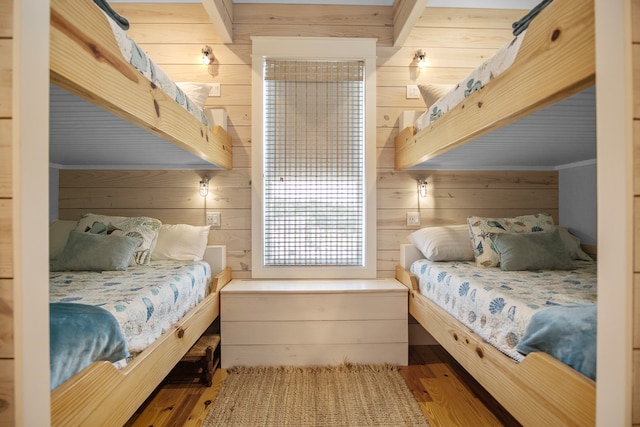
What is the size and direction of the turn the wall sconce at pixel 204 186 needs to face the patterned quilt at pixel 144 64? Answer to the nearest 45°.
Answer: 0° — it already faces it

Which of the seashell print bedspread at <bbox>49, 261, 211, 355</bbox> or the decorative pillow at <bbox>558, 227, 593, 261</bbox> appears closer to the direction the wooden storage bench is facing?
the seashell print bedspread

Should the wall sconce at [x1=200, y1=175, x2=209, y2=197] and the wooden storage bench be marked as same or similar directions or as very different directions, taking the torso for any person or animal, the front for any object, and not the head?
same or similar directions

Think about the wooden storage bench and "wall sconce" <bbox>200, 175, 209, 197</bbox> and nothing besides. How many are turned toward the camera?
2

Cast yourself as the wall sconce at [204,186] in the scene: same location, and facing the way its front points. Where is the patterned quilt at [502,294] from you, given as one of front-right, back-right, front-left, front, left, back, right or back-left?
front-left

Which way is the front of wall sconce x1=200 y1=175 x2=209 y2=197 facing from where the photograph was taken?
facing the viewer

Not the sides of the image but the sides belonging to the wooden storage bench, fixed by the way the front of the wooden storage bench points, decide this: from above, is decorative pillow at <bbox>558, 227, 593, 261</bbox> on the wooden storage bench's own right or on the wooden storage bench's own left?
on the wooden storage bench's own left

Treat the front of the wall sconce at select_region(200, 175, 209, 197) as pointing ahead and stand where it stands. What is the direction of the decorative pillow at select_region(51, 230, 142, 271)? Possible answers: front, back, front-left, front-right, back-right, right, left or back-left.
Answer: front-right

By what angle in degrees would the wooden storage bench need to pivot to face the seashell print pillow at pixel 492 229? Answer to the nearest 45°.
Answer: approximately 90° to its left

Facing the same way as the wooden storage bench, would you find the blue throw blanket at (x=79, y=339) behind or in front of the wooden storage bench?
in front

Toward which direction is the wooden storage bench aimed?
toward the camera

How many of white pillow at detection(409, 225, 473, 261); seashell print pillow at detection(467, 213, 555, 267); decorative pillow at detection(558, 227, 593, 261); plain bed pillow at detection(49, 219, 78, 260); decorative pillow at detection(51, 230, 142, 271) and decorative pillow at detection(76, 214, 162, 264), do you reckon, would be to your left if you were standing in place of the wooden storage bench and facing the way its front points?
3
